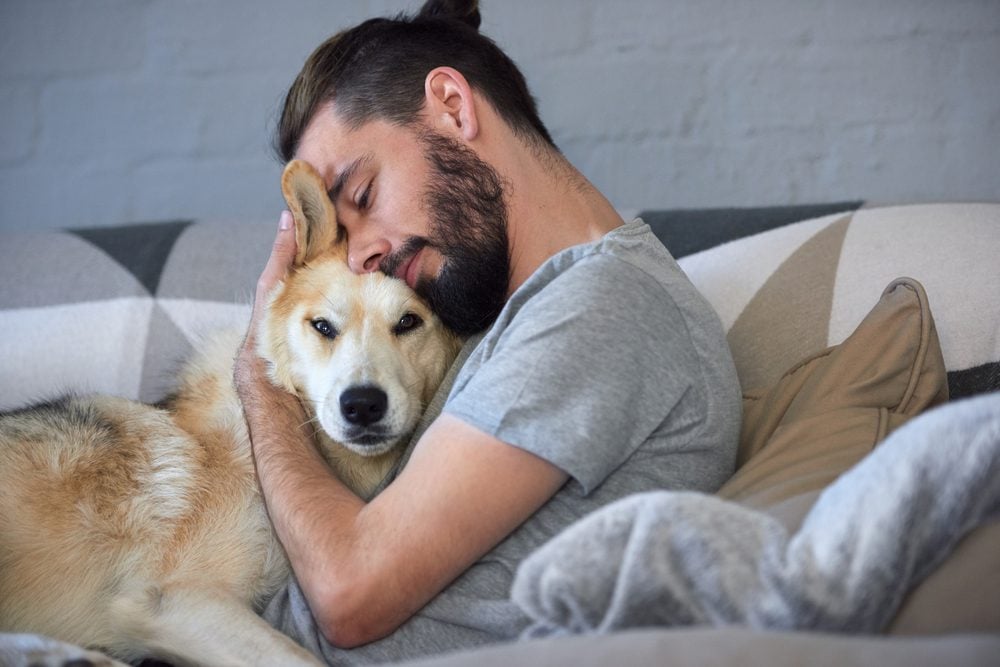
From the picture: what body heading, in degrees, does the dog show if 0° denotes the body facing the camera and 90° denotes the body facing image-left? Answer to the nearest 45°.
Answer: approximately 270°

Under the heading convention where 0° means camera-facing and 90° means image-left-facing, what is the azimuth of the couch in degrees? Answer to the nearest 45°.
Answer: approximately 0°

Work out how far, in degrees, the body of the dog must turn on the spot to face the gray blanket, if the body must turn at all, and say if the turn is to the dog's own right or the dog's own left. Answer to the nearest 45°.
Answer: approximately 45° to the dog's own right

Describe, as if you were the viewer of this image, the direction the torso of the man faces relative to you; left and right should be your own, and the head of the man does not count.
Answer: facing to the left of the viewer
